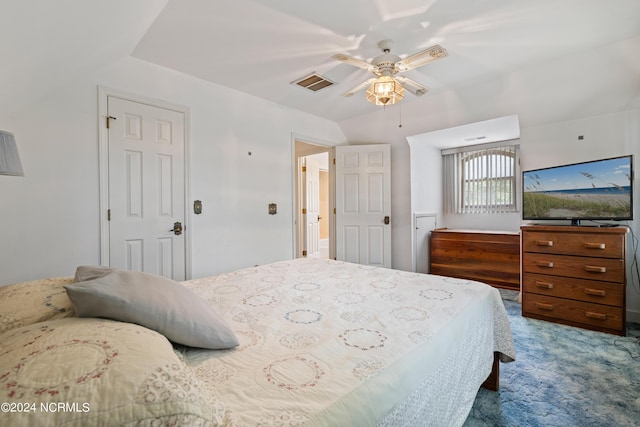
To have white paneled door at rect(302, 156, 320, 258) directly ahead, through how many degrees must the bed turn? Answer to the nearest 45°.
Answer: approximately 45° to its left

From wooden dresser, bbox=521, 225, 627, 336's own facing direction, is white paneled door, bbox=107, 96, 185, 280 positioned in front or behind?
in front

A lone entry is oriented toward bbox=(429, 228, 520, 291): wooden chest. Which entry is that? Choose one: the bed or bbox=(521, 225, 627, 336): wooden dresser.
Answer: the bed

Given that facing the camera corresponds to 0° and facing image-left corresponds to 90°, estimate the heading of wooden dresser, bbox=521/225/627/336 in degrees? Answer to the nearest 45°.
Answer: approximately 45°

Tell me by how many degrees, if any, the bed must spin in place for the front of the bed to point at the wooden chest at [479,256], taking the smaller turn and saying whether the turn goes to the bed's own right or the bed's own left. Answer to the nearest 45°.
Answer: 0° — it already faces it

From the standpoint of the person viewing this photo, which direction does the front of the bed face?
facing away from the viewer and to the right of the viewer
